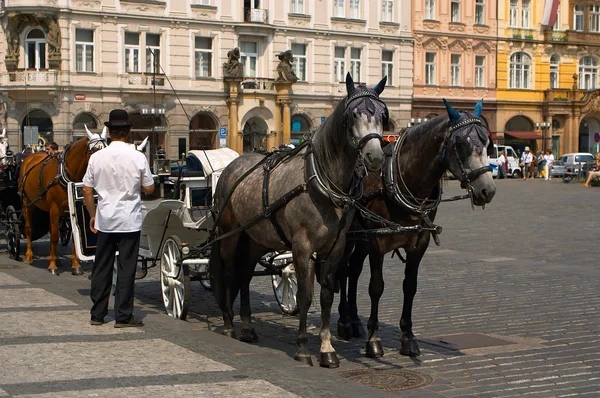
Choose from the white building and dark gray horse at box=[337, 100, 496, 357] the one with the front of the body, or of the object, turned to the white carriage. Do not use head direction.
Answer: the white building

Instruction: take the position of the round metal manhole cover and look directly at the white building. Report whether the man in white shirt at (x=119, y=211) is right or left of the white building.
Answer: left

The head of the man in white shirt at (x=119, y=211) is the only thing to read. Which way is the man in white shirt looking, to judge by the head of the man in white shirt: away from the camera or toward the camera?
away from the camera

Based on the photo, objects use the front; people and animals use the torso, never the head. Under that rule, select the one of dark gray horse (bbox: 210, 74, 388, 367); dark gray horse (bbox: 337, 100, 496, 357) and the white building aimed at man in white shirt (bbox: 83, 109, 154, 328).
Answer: the white building

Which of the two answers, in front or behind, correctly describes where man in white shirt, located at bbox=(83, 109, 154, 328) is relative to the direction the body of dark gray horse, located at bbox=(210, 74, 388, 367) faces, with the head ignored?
behind

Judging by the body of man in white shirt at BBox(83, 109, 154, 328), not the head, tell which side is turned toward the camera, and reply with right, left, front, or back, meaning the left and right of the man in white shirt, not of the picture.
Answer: back

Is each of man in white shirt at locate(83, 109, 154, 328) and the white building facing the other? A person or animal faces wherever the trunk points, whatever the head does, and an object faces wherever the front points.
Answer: yes

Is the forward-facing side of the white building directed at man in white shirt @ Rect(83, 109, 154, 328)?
yes

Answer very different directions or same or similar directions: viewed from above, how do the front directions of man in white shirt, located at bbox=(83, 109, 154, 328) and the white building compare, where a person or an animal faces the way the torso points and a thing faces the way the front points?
very different directions

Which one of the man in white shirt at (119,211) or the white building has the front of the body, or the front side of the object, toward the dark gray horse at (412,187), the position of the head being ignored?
the white building

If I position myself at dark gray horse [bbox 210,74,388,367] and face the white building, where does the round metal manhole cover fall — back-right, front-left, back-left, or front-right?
back-right

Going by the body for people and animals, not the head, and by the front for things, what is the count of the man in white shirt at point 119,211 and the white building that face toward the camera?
1

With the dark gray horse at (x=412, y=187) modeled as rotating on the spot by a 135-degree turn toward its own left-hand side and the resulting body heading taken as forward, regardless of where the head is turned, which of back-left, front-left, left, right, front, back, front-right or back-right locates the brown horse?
front-left

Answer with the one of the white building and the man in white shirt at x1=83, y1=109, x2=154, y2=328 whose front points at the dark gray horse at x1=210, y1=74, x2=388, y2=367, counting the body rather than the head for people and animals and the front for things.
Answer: the white building
